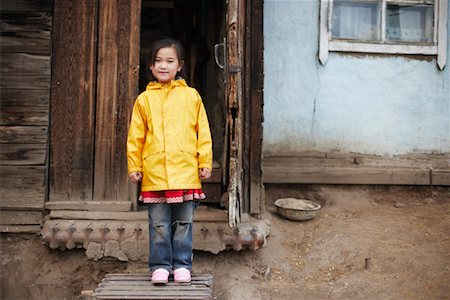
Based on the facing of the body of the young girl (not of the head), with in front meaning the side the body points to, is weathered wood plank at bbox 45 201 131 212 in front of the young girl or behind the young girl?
behind

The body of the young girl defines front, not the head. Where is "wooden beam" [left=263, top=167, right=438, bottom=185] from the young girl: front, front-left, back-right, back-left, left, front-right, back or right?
back-left

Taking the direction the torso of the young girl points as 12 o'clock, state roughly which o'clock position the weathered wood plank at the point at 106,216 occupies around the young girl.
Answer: The weathered wood plank is roughly at 5 o'clock from the young girl.

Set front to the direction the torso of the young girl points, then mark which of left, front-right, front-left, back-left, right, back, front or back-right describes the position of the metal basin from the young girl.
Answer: back-left

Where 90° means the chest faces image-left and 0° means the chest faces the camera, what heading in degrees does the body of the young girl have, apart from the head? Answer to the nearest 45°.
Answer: approximately 0°

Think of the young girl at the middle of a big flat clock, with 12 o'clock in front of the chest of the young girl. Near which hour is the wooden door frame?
The wooden door frame is roughly at 7 o'clock from the young girl.

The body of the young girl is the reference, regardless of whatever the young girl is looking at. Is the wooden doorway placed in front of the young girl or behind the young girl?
behind
